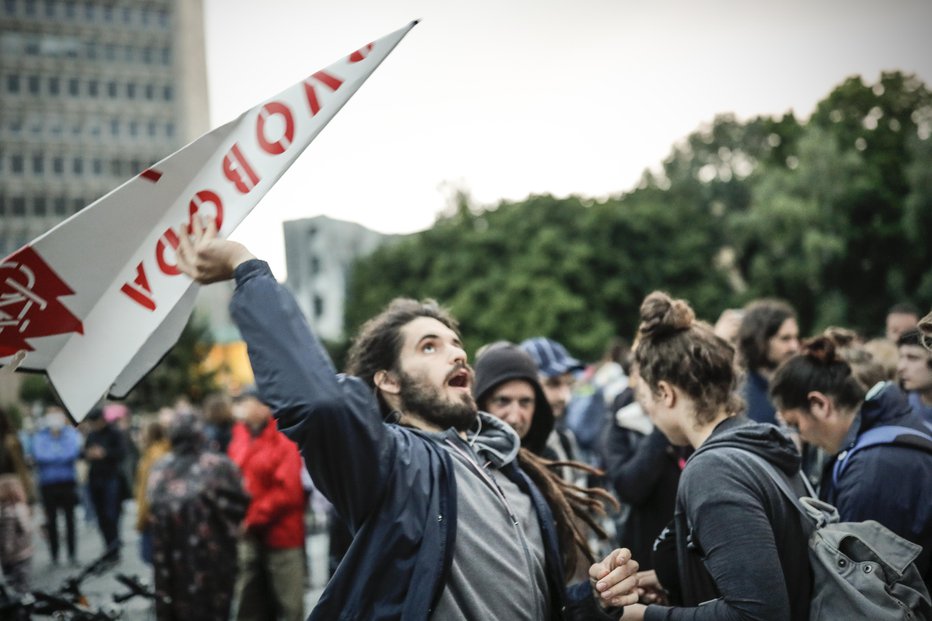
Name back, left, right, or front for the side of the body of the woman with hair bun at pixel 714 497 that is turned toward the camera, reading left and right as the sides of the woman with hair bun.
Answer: left

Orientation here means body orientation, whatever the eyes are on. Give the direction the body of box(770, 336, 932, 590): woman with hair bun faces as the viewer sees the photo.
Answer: to the viewer's left

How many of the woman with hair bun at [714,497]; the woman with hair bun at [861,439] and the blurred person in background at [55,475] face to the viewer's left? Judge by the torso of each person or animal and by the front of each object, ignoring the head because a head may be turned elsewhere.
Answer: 2

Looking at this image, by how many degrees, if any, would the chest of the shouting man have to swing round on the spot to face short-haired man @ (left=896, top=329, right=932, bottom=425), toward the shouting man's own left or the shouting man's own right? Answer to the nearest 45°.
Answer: approximately 90° to the shouting man's own left

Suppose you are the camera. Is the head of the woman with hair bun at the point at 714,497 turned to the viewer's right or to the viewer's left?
to the viewer's left

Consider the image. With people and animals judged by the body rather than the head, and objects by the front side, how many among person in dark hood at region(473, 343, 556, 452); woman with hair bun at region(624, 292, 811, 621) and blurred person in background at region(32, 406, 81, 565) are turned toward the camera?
2

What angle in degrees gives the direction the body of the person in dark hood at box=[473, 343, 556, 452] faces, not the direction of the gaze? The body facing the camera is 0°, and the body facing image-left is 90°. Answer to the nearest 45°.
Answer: approximately 0°

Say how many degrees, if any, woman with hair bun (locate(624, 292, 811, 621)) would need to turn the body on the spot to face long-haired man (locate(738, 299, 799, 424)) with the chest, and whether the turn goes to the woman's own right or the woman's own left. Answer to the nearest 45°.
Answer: approximately 90° to the woman's own right

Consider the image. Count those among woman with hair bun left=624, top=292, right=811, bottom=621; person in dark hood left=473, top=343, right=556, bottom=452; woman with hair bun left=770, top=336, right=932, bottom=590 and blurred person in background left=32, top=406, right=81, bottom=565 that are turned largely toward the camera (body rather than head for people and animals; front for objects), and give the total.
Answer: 2

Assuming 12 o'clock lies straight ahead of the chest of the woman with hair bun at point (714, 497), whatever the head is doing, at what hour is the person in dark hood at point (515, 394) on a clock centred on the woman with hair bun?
The person in dark hood is roughly at 2 o'clock from the woman with hair bun.

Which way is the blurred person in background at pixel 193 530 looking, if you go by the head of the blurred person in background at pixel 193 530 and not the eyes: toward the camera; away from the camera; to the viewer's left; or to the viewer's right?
away from the camera

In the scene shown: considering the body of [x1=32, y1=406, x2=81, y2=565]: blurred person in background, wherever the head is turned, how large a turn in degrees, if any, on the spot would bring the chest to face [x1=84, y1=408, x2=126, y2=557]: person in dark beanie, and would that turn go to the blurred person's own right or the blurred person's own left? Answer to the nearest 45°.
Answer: approximately 90° to the blurred person's own left
